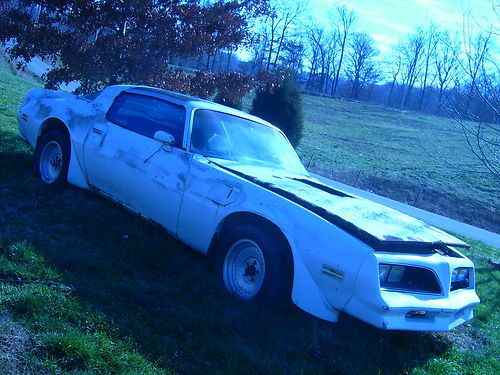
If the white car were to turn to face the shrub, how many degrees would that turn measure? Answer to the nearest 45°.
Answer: approximately 135° to its left

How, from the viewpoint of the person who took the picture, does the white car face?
facing the viewer and to the right of the viewer
